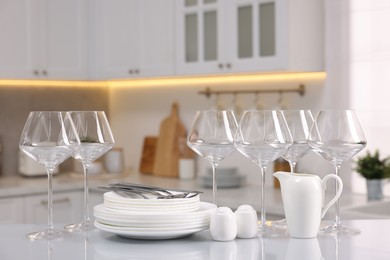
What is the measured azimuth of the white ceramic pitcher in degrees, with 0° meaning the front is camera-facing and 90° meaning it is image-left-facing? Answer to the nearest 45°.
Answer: approximately 90°

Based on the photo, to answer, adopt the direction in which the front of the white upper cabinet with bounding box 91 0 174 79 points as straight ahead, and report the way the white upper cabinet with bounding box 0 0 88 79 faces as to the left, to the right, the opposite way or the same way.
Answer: the same way

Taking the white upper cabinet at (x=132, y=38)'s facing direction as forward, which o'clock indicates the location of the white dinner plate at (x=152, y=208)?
The white dinner plate is roughly at 12 o'clock from the white upper cabinet.

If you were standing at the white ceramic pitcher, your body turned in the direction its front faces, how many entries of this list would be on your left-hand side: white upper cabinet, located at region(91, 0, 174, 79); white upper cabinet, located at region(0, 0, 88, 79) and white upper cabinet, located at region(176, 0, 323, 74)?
0

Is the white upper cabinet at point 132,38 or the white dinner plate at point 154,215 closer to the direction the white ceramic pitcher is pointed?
the white dinner plate

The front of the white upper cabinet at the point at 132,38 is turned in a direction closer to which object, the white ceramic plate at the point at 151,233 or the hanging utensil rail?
the white ceramic plate

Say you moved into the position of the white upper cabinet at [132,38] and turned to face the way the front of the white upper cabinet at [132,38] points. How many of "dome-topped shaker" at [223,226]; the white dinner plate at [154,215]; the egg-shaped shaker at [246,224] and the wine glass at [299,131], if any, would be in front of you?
4

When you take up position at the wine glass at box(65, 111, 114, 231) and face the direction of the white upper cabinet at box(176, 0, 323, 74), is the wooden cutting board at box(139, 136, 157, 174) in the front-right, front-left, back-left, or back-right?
front-left

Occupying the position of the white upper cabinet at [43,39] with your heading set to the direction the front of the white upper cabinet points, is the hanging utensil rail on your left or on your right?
on your left

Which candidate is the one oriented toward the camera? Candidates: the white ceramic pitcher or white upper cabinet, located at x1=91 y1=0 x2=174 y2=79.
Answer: the white upper cabinet

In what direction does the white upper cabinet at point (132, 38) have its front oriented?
toward the camera

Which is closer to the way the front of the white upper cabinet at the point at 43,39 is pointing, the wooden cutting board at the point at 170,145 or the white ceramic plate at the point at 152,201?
the white ceramic plate

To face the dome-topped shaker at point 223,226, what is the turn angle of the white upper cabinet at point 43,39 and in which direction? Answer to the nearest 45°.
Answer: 0° — it already faces it

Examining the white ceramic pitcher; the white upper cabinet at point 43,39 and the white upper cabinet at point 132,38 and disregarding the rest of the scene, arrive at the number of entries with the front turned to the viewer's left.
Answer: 1

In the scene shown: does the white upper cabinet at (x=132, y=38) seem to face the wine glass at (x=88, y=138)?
yes

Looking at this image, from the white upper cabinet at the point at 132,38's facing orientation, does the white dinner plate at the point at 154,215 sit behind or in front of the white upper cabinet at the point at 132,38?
in front

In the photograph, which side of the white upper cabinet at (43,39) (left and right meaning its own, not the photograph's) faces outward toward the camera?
front

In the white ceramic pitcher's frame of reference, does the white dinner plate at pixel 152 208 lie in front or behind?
in front
